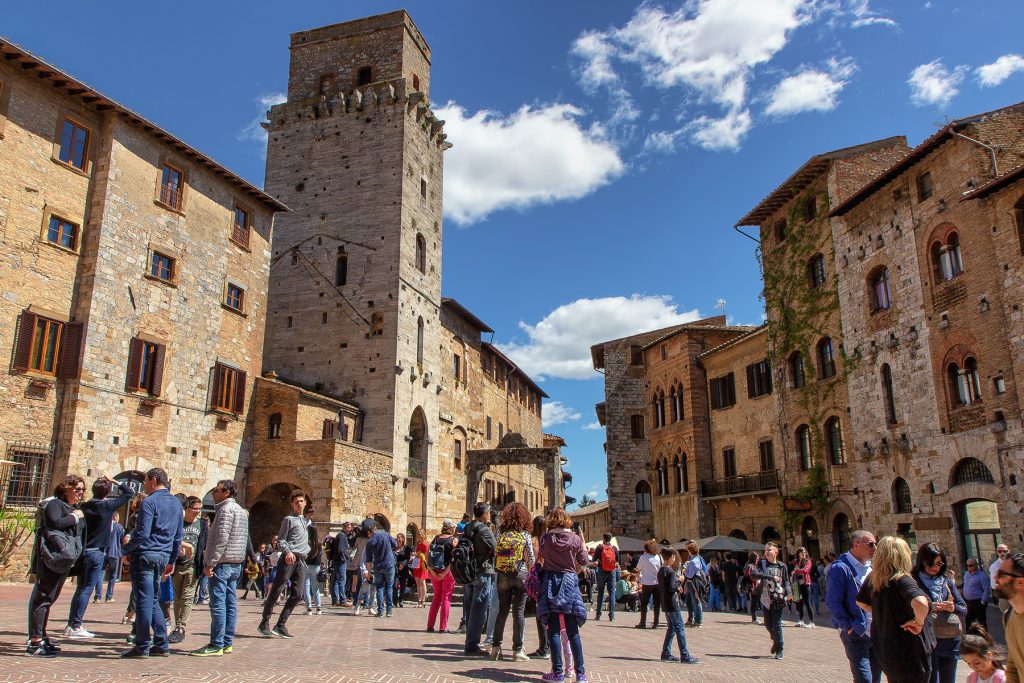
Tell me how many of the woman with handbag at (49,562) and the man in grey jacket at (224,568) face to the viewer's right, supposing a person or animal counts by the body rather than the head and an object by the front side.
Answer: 1

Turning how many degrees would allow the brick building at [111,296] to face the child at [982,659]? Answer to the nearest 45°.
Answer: approximately 45° to its right

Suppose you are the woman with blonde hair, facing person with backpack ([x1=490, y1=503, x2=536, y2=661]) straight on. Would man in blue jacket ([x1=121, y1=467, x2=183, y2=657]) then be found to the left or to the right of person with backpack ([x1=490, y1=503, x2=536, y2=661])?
left

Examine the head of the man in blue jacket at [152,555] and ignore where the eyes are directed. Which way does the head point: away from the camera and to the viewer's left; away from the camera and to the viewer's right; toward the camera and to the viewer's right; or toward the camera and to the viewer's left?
away from the camera and to the viewer's left

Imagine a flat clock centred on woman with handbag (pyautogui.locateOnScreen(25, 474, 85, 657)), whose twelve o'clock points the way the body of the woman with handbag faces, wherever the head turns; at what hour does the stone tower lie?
The stone tower is roughly at 10 o'clock from the woman with handbag.

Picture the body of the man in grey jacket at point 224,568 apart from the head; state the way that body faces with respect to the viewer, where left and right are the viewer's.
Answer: facing to the left of the viewer

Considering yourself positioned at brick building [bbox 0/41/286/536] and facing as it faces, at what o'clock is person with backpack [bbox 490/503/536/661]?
The person with backpack is roughly at 1 o'clock from the brick building.

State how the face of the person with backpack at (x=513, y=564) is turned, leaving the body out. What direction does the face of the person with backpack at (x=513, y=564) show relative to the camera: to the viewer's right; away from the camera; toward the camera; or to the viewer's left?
away from the camera

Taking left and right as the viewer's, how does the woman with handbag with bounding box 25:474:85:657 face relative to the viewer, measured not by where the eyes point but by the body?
facing to the right of the viewer
